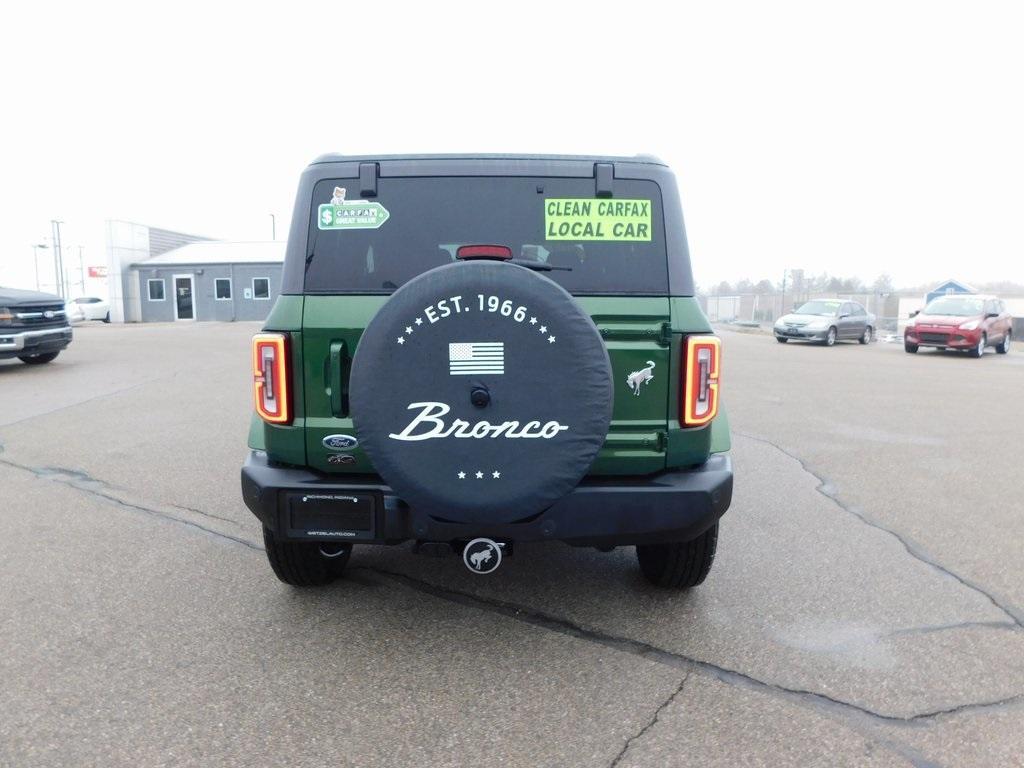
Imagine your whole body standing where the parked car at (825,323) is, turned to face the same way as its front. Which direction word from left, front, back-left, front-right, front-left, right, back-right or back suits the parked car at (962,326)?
left

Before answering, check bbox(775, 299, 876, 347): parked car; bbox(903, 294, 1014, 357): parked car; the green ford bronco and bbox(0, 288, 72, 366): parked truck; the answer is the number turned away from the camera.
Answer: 1

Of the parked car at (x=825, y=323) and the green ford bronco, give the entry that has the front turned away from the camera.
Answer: the green ford bronco

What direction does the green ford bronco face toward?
away from the camera

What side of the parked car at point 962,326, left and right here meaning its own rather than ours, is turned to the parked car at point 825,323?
right

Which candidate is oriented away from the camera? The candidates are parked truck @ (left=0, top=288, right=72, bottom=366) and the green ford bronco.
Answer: the green ford bronco

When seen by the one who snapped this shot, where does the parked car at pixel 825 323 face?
facing the viewer and to the left of the viewer

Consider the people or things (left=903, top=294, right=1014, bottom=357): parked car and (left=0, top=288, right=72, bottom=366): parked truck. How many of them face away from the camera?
0

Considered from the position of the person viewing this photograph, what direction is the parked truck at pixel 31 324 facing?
facing the viewer and to the right of the viewer

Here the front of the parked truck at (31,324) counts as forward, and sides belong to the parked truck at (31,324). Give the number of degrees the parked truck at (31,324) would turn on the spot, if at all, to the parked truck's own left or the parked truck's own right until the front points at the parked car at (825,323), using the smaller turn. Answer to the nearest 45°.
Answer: approximately 45° to the parked truck's own left

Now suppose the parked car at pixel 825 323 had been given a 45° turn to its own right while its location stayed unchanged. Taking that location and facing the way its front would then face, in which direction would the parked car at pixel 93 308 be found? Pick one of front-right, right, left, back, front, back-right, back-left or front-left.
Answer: front

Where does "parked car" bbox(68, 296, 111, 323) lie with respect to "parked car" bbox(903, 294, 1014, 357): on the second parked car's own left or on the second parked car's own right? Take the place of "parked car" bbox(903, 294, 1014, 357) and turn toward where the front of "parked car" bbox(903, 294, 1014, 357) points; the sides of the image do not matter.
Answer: on the second parked car's own right

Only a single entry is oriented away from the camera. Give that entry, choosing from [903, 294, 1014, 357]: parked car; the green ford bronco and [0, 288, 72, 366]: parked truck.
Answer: the green ford bronco

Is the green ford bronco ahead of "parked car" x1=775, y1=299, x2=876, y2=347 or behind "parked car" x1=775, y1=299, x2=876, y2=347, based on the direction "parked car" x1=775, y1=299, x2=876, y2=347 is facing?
ahead
